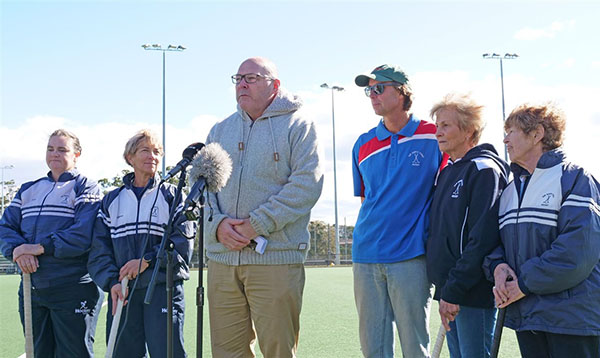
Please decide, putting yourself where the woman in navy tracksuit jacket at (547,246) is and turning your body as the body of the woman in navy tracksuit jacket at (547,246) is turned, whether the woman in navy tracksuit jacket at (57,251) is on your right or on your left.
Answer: on your right

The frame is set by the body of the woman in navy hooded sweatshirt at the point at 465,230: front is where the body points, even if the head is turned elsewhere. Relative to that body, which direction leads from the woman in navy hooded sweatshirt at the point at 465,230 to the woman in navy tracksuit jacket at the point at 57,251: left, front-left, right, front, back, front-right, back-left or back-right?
front-right

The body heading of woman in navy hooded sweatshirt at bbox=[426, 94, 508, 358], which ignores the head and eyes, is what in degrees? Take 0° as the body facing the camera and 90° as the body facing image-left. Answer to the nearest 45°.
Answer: approximately 45°

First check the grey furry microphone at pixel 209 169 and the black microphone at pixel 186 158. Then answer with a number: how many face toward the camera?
0

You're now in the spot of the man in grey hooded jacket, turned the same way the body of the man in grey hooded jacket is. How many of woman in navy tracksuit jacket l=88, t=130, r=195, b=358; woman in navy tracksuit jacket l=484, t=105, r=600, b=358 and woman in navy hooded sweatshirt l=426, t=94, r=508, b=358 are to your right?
1

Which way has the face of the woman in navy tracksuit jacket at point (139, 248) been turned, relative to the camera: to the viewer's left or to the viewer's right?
to the viewer's right

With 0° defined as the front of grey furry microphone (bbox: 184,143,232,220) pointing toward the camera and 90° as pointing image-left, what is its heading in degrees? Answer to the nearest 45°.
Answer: approximately 225°

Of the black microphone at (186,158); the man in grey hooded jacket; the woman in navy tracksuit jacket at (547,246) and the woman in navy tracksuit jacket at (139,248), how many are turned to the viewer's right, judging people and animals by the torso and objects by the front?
1

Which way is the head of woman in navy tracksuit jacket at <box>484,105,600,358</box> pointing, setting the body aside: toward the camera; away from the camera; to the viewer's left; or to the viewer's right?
to the viewer's left

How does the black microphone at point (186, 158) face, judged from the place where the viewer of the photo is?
facing to the right of the viewer

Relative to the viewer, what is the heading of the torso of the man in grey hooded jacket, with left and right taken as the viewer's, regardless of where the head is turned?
facing the viewer and to the left of the viewer
